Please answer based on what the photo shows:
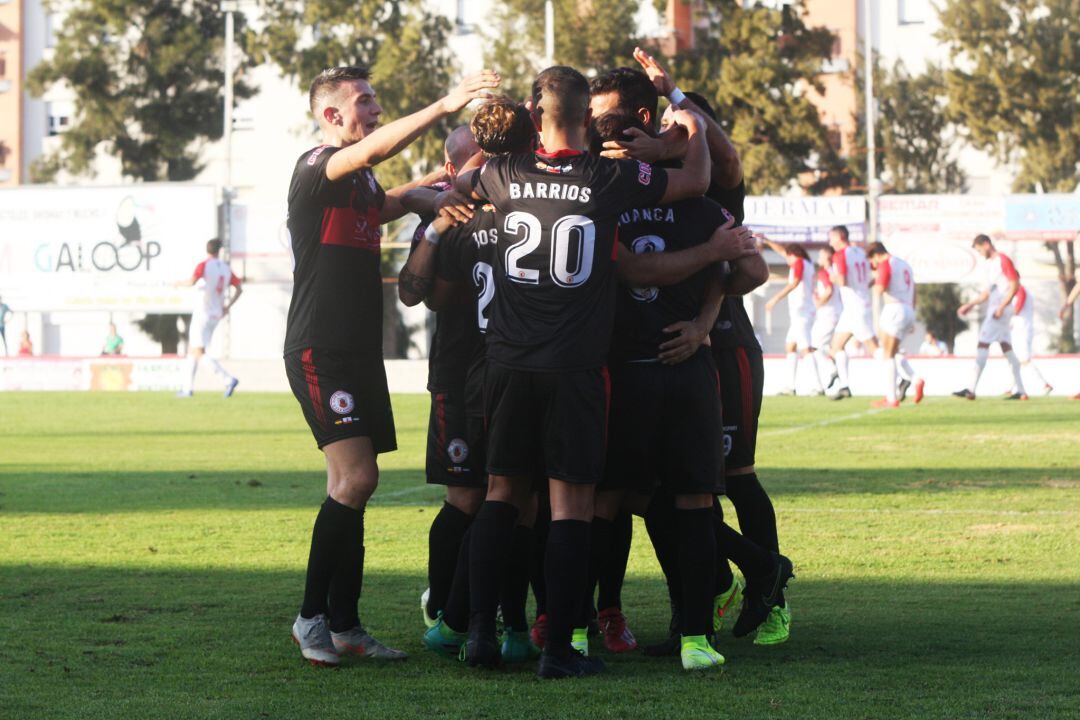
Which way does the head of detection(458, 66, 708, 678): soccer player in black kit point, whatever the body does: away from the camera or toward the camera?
away from the camera

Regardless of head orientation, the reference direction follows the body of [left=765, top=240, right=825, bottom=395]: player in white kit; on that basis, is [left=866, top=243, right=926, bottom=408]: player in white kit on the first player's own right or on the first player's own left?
on the first player's own left

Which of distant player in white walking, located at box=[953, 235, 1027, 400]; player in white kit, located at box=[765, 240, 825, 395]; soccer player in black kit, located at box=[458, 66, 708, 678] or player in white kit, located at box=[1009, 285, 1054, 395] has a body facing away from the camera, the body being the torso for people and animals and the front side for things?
the soccer player in black kit

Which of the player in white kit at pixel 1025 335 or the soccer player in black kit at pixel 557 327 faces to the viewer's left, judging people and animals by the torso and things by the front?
the player in white kit

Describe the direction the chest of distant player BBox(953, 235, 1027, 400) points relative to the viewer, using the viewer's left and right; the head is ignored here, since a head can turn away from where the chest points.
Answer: facing to the left of the viewer

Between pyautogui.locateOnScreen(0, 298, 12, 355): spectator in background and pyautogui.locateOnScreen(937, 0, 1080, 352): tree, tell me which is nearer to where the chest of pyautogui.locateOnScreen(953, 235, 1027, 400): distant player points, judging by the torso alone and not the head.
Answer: the spectator in background

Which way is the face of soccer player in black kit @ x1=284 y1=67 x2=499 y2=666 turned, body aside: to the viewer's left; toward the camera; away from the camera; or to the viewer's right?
to the viewer's right

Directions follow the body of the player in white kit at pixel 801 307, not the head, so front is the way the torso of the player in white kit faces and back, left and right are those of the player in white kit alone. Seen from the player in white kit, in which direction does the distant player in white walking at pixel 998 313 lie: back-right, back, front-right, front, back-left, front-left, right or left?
back-left

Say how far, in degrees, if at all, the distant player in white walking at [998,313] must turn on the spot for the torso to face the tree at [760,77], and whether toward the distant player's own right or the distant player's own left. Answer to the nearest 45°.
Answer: approximately 90° to the distant player's own right

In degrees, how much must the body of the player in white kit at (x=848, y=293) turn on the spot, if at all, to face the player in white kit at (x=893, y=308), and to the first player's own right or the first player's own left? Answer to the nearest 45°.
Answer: approximately 135° to the first player's own left

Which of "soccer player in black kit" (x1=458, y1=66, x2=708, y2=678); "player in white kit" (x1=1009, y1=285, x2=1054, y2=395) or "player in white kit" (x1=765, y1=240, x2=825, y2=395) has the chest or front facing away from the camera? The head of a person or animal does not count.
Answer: the soccer player in black kit

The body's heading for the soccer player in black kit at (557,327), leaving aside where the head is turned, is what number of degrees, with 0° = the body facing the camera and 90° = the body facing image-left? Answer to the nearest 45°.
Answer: approximately 180°
